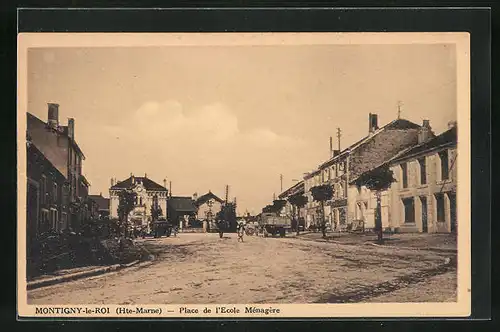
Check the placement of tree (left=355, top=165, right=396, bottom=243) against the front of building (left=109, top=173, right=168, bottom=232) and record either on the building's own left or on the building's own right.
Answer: on the building's own left
